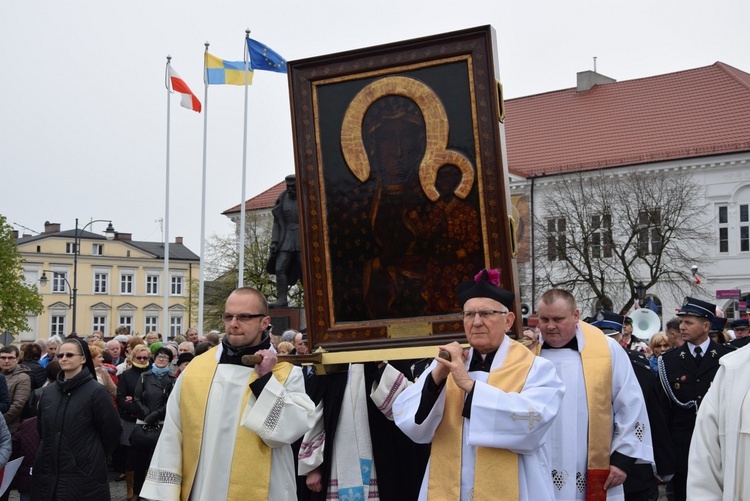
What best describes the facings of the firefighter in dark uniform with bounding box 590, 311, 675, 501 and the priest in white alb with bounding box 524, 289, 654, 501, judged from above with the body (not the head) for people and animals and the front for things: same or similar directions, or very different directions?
same or similar directions

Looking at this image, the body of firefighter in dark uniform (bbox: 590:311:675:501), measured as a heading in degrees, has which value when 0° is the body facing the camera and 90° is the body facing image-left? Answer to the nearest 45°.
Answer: approximately 45°

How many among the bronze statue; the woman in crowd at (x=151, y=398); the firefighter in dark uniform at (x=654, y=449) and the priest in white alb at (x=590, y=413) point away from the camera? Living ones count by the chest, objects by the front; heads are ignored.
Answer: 0

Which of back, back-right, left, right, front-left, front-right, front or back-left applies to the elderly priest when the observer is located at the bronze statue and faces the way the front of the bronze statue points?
front-left

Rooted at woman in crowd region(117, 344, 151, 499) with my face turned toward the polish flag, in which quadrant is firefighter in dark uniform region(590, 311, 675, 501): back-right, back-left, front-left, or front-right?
back-right

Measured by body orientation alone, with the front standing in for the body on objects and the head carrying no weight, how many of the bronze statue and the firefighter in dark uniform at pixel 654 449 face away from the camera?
0

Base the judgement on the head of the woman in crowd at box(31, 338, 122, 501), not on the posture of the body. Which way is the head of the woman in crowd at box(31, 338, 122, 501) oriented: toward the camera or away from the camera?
toward the camera

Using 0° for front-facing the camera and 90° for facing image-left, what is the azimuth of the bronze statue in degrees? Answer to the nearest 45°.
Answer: approximately 45°

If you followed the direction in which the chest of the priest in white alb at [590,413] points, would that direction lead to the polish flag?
no

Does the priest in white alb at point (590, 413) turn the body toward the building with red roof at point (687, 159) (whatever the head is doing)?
no

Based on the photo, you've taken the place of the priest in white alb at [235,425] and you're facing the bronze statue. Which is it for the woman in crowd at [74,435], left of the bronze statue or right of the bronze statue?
left

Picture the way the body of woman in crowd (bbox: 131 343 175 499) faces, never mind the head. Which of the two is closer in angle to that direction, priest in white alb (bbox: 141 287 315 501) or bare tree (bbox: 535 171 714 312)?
the priest in white alb

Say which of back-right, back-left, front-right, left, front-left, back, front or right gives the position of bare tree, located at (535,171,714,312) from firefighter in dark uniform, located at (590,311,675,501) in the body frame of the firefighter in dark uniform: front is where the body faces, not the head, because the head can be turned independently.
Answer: back-right

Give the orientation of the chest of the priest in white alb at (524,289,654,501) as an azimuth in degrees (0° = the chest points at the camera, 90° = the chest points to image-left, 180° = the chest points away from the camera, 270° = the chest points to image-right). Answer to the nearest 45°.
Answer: approximately 45°

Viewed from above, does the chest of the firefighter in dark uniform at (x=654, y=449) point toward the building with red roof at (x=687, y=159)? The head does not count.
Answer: no

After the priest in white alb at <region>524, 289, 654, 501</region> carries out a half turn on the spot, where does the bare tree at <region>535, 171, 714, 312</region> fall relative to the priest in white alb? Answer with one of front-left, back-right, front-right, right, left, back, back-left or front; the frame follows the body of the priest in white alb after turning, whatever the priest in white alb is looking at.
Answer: front-left

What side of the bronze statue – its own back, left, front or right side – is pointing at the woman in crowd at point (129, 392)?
front
